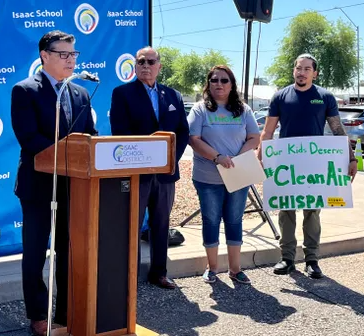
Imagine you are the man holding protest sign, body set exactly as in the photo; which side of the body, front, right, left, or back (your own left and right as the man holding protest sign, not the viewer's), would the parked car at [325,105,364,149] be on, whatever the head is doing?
back

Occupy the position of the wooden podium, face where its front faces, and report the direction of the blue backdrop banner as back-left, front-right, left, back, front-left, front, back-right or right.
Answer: back-left

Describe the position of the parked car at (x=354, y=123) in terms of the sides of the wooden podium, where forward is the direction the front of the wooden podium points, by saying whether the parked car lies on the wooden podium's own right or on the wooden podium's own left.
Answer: on the wooden podium's own left

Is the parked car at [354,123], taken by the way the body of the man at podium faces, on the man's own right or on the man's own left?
on the man's own left

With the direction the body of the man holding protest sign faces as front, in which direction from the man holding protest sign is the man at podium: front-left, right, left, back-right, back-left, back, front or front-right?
front-right

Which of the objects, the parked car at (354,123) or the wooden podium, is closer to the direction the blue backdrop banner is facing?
the wooden podium

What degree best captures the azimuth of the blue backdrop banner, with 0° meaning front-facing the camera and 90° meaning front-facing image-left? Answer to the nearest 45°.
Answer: approximately 315°

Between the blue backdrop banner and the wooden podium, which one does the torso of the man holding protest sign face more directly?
the wooden podium

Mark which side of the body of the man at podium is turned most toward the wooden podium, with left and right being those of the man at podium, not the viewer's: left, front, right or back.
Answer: front

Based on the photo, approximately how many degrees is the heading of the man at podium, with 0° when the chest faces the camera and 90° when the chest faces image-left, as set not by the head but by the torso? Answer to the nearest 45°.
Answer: approximately 315°
